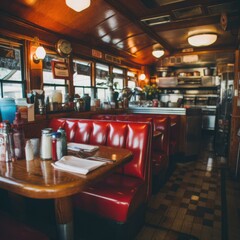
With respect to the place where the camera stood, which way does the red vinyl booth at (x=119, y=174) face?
facing the viewer and to the left of the viewer

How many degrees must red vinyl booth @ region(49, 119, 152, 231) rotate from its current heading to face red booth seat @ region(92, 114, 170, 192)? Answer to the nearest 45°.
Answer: approximately 180°

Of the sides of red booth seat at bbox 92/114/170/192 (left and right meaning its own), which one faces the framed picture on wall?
right

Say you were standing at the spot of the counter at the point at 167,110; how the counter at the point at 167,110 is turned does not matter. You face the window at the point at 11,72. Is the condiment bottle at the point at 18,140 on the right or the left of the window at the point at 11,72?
left

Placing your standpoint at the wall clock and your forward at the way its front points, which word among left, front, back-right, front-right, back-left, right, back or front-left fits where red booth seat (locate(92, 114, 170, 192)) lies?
front

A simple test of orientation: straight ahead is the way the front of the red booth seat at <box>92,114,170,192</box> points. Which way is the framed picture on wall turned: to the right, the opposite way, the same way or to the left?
to the left

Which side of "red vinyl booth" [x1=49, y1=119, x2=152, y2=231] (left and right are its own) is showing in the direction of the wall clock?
right

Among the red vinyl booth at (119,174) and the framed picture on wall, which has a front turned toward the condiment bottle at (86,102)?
the framed picture on wall

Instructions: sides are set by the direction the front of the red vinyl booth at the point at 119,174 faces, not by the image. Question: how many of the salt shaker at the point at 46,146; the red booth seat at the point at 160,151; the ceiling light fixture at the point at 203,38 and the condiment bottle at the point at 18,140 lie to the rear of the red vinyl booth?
2

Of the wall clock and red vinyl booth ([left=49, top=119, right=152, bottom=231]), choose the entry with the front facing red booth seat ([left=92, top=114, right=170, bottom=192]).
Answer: the wall clock

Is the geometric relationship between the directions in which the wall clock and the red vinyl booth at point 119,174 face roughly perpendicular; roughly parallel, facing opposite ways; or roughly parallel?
roughly perpendicular

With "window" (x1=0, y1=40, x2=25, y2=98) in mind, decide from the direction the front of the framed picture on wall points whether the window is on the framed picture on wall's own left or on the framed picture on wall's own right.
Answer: on the framed picture on wall's own right

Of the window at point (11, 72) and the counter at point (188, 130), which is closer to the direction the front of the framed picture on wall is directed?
the counter

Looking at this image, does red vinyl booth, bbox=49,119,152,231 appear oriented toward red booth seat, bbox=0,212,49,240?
yes

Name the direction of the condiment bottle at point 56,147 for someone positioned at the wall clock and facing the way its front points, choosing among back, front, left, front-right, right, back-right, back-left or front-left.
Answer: front-right

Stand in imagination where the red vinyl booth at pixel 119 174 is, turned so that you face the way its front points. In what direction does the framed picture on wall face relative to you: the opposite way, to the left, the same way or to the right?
to the left

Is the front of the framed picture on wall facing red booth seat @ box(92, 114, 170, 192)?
yes

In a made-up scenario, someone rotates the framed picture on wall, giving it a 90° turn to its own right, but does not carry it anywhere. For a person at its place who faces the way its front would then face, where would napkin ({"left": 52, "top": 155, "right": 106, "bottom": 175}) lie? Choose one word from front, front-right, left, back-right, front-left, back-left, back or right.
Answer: front-left

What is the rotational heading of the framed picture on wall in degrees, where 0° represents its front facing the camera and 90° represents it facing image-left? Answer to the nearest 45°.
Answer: approximately 315°

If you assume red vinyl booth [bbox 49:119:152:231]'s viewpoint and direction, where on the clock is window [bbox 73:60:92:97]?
The window is roughly at 4 o'clock from the red vinyl booth.

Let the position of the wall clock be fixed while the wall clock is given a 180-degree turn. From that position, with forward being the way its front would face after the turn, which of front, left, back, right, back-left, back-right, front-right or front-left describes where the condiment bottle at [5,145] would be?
back-left

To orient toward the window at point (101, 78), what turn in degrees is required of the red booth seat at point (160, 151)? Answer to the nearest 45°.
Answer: approximately 90° to its right

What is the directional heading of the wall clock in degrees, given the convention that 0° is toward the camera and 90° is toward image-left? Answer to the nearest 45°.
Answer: approximately 315°
